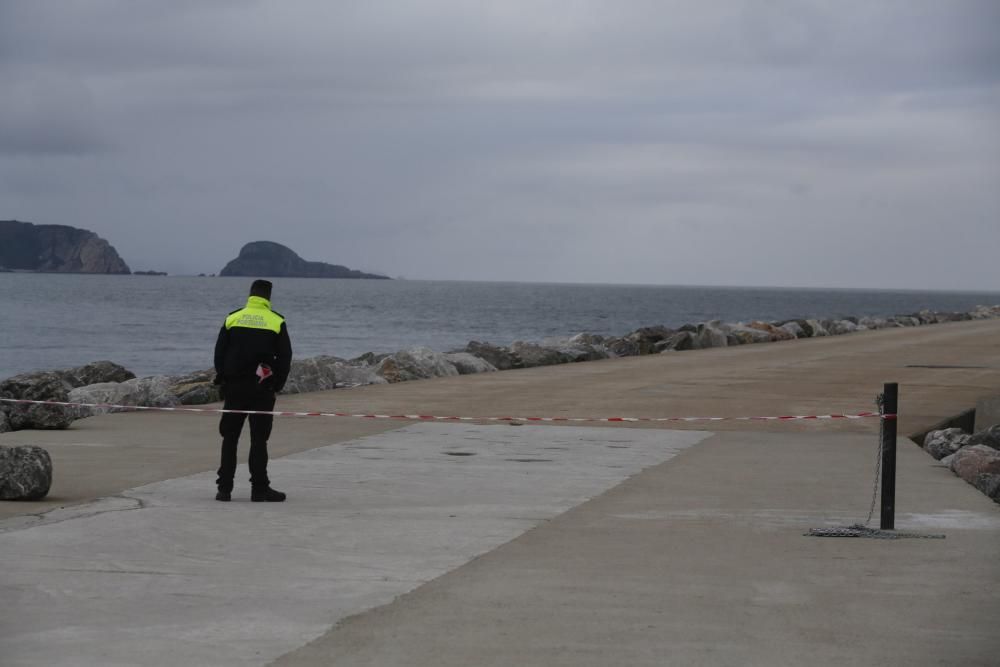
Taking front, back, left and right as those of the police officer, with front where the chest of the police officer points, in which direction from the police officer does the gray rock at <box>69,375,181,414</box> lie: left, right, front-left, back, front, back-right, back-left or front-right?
front

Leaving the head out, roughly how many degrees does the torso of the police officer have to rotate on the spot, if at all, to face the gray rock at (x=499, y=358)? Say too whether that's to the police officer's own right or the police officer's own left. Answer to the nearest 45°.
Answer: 0° — they already face it

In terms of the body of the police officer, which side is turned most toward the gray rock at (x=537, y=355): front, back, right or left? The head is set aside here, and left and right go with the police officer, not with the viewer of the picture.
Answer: front

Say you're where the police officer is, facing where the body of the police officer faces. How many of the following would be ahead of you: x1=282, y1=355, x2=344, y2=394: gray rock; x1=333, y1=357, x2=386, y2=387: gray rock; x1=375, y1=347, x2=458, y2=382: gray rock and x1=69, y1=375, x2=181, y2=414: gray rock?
4

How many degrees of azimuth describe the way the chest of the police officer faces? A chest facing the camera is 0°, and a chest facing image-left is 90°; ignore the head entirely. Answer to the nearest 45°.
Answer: approximately 180°

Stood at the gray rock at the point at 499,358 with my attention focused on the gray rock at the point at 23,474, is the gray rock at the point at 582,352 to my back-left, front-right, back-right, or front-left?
back-left

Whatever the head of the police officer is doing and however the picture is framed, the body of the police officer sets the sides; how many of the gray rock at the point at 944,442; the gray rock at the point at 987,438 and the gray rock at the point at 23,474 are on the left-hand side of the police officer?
1

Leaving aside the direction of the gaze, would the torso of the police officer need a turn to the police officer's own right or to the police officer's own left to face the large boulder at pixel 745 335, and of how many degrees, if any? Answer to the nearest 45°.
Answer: approximately 45° to the police officer's own right

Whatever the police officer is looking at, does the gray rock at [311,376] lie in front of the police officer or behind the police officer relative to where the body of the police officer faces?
in front

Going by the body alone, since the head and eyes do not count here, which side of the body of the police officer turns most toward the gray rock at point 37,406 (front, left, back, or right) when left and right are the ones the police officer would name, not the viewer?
front

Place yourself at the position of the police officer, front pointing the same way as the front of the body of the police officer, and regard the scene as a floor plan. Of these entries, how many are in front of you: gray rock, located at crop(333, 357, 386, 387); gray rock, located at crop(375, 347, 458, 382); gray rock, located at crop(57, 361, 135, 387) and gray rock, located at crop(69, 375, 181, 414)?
4

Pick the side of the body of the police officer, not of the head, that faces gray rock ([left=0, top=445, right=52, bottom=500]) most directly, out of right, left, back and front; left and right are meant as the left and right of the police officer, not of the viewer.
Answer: left

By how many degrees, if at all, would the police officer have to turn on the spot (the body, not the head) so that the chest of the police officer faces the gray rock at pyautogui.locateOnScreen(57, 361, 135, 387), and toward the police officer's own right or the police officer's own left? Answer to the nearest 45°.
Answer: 0° — they already face it

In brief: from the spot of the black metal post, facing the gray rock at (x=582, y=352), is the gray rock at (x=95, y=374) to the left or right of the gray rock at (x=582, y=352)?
left

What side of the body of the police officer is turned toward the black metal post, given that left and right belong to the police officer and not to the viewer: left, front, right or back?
right

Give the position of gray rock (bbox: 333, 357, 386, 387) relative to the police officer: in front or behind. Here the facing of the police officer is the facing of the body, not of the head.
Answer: in front

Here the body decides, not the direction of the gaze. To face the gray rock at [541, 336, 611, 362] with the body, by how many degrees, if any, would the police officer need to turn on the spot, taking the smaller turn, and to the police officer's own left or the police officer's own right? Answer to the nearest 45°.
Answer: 0° — they already face it

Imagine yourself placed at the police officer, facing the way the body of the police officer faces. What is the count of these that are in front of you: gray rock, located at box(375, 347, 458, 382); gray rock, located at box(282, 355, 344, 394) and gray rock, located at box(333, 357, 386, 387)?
3

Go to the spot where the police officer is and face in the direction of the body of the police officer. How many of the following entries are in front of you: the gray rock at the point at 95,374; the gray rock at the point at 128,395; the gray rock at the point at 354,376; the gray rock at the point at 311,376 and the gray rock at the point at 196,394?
5

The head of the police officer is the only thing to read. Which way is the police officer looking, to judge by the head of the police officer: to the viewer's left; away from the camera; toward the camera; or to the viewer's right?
away from the camera
